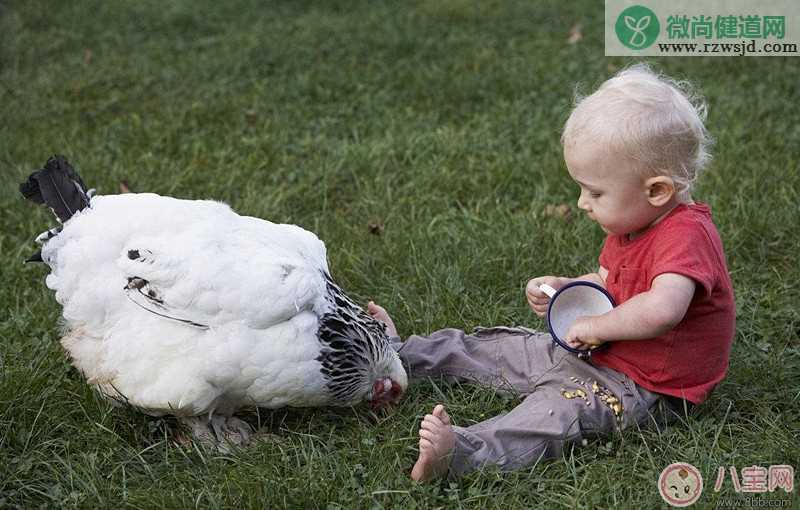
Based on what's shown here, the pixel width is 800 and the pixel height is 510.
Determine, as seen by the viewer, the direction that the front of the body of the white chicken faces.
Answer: to the viewer's right

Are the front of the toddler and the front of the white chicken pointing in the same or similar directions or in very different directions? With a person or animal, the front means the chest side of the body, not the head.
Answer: very different directions

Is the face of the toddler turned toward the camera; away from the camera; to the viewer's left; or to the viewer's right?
to the viewer's left

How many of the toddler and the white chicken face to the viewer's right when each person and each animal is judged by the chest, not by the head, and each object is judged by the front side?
1

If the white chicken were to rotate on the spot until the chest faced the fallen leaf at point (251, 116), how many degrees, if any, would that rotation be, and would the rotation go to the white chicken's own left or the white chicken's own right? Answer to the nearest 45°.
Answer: approximately 90° to the white chicken's own left

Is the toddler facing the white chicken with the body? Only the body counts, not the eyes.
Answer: yes

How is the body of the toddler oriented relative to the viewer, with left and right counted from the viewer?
facing to the left of the viewer

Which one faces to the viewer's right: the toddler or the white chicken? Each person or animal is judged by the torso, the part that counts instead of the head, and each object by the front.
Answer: the white chicken

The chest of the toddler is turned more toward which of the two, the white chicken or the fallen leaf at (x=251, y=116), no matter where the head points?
the white chicken

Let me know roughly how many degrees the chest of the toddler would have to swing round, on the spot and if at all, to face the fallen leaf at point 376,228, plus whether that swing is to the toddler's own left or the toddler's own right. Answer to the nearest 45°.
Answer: approximately 45° to the toddler's own right

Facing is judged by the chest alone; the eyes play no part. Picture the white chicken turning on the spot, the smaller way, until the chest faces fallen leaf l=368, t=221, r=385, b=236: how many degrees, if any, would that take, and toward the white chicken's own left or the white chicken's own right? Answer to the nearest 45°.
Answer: approximately 45° to the white chicken's own left

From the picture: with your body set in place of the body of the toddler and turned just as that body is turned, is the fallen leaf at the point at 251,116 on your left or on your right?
on your right
